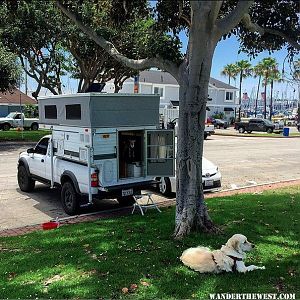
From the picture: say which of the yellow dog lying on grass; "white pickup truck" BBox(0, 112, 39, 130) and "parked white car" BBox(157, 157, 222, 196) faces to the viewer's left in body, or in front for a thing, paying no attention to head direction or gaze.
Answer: the white pickup truck

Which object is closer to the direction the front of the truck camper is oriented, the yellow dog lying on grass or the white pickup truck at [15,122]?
the white pickup truck

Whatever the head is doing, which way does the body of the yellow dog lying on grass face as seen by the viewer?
to the viewer's right

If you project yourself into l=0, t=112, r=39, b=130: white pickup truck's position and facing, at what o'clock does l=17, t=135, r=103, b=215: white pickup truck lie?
l=17, t=135, r=103, b=215: white pickup truck is roughly at 9 o'clock from l=0, t=112, r=39, b=130: white pickup truck.

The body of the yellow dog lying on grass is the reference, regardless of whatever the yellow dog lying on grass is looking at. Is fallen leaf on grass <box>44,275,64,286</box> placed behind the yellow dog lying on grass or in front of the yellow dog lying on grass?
behind

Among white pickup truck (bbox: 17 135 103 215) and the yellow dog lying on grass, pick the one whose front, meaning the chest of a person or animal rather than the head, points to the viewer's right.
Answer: the yellow dog lying on grass

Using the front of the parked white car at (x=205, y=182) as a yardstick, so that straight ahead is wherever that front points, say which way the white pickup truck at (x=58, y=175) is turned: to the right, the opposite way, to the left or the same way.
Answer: the opposite way

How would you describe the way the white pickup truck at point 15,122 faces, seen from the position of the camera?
facing to the left of the viewer

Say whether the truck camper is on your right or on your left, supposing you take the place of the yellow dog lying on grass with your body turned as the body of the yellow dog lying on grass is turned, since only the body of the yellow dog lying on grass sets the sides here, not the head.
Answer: on your left

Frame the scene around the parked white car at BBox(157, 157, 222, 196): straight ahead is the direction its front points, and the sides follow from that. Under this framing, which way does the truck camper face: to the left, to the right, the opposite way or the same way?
the opposite way

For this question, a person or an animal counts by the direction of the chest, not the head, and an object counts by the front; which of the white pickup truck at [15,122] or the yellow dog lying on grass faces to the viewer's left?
the white pickup truck

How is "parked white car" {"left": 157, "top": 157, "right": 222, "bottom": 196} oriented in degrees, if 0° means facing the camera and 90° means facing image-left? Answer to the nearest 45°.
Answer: approximately 315°

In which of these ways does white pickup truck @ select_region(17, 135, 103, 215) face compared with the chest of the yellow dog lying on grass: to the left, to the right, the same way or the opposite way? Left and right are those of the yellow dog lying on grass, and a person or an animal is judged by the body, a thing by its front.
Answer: the opposite way

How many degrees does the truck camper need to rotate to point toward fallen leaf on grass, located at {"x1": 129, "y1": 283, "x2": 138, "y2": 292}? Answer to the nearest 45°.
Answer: approximately 135° to its left

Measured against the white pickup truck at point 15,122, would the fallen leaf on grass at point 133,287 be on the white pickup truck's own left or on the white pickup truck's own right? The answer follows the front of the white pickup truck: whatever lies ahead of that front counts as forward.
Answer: on the white pickup truck's own left
